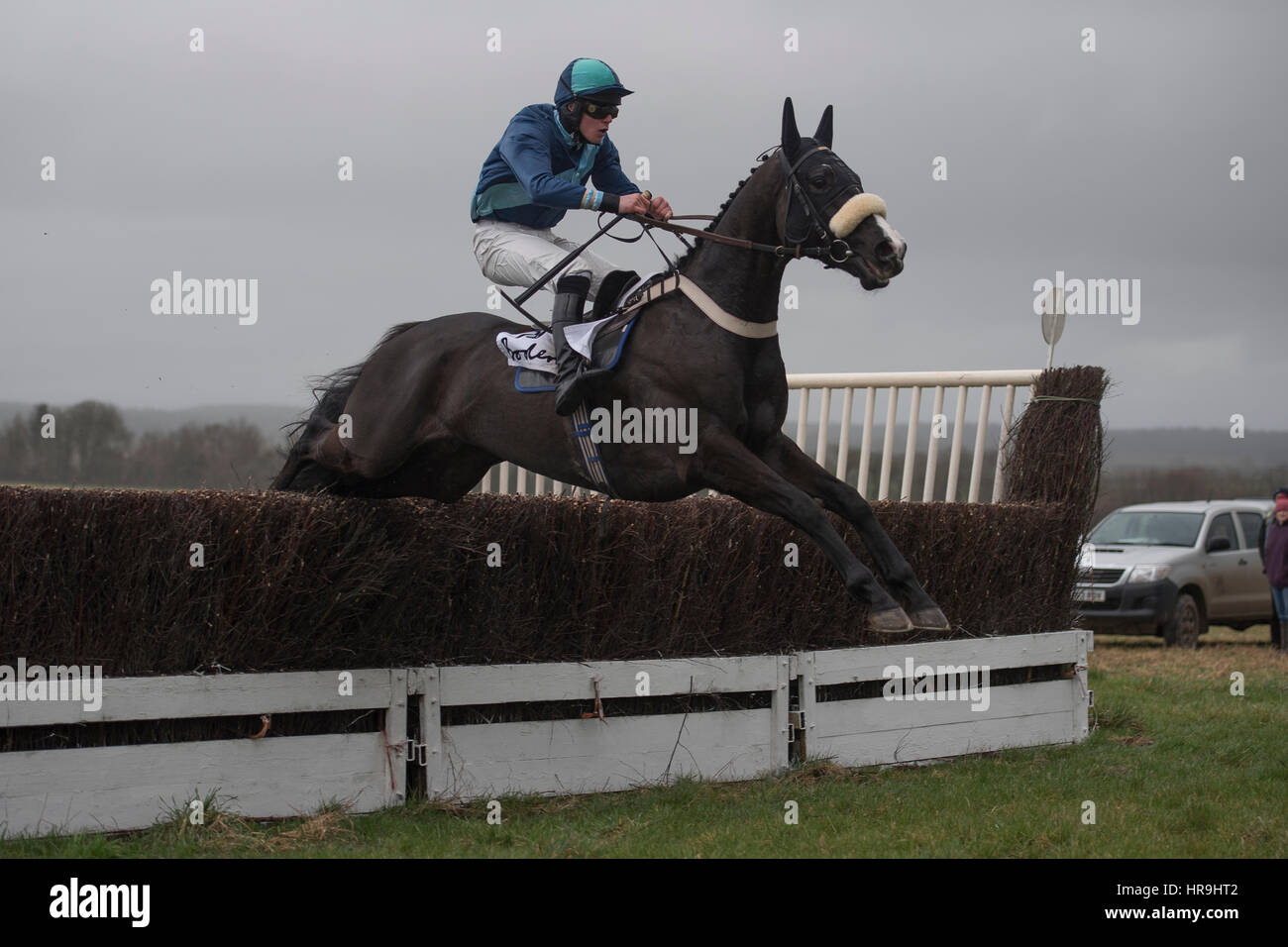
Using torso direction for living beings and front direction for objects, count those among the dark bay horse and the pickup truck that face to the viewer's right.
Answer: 1

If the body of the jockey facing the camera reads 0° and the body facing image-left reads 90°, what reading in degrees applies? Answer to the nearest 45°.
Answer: approximately 315°

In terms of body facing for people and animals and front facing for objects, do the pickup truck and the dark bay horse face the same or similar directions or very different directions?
very different directions

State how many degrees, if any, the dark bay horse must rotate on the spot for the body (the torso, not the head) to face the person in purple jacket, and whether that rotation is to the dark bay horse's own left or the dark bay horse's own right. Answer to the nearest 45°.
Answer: approximately 45° to the dark bay horse's own left

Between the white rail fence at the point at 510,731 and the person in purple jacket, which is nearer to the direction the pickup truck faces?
the white rail fence

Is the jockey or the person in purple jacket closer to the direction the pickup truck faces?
the jockey

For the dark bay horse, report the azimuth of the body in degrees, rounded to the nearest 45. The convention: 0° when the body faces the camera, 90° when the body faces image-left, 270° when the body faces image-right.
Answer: approximately 270°

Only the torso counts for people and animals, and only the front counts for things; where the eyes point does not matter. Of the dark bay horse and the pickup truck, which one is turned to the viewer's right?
the dark bay horse

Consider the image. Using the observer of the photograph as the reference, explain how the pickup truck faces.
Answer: facing the viewer and to the left of the viewer
